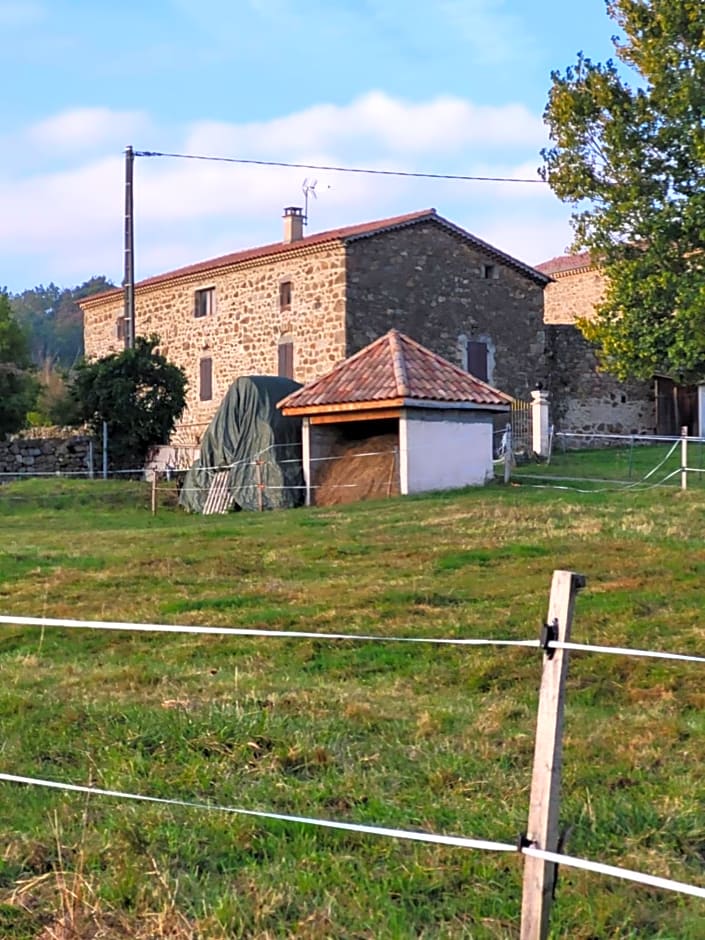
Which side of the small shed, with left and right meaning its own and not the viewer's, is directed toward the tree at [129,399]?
right

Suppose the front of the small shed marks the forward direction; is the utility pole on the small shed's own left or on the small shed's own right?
on the small shed's own right

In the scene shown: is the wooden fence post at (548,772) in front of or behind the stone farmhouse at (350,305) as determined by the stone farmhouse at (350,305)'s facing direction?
in front

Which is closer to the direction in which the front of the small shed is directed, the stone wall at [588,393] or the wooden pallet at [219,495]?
the wooden pallet

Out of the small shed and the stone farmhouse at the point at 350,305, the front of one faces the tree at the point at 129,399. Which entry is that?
the stone farmhouse

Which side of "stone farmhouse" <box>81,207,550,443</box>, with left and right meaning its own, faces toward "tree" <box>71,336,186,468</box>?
front

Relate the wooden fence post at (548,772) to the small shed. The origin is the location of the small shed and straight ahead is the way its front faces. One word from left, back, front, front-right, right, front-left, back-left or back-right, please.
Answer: front-left

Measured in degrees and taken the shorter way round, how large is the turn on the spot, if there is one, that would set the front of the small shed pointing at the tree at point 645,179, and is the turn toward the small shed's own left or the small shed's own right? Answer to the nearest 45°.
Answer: approximately 180°

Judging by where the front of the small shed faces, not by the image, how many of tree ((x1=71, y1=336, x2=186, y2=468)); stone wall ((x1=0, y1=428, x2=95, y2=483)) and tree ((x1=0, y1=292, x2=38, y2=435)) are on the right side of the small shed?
3

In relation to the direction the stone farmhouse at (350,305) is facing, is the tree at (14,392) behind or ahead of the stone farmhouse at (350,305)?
ahead

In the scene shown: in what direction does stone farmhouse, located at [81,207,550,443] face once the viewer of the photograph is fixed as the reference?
facing the viewer and to the left of the viewer

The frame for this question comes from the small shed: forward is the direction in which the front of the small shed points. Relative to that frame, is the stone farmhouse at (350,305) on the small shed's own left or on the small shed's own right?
on the small shed's own right

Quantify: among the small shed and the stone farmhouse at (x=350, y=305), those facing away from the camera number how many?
0
